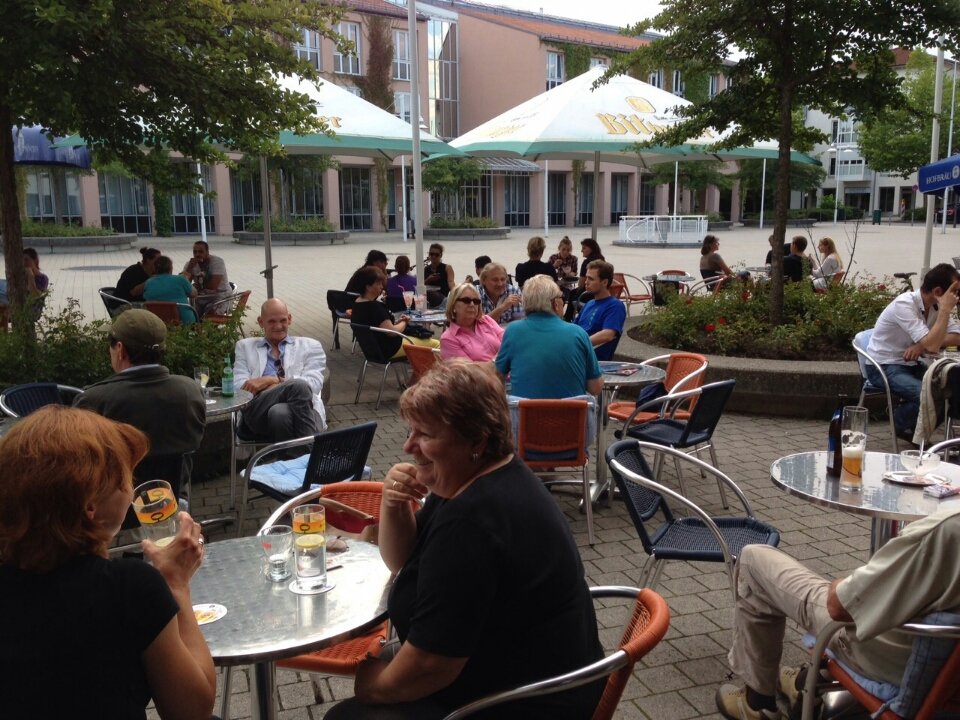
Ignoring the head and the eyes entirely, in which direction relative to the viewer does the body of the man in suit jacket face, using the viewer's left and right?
facing the viewer

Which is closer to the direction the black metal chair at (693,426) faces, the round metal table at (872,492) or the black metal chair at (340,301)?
the black metal chair

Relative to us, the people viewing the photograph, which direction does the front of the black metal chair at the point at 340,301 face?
facing to the right of the viewer

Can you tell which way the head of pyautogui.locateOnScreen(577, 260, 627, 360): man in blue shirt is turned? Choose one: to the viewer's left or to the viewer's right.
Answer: to the viewer's left

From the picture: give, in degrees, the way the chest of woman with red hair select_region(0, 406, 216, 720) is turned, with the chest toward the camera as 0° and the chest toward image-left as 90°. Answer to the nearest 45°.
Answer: approximately 225°

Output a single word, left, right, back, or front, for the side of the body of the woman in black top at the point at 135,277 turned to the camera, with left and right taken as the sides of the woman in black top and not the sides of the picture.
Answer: right

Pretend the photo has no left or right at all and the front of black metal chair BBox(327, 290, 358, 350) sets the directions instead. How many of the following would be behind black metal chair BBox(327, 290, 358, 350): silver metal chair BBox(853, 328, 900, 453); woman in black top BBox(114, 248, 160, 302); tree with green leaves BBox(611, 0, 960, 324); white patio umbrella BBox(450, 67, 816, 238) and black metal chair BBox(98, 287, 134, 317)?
2

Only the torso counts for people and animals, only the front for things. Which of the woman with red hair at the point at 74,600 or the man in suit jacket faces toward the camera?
the man in suit jacket

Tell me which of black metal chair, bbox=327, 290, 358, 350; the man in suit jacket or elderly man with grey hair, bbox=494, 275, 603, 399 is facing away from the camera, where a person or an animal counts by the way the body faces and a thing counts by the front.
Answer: the elderly man with grey hair

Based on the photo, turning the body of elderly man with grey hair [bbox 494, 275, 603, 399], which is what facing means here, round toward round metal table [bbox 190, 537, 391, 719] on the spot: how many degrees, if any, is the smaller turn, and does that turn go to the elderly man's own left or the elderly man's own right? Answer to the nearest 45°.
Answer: approximately 180°

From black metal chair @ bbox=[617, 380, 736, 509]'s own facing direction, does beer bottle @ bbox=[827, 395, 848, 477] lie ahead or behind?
behind

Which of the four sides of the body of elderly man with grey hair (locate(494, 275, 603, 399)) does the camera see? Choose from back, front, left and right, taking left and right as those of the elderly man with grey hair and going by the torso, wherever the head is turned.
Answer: back

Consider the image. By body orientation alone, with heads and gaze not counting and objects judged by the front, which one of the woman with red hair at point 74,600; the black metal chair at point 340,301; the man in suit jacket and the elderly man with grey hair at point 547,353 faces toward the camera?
the man in suit jacket

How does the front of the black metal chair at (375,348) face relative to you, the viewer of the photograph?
facing away from the viewer and to the right of the viewer

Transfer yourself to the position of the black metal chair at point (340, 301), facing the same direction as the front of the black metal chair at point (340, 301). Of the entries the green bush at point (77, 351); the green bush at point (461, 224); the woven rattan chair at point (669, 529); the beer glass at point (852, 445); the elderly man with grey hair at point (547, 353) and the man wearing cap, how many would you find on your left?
1

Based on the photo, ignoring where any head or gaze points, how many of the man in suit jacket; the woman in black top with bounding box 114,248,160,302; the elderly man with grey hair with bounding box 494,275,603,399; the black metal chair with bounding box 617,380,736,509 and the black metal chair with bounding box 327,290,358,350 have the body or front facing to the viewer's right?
2

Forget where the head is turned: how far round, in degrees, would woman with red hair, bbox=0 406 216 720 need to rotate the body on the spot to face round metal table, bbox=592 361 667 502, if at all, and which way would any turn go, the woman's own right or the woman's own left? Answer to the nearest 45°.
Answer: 0° — they already face it
